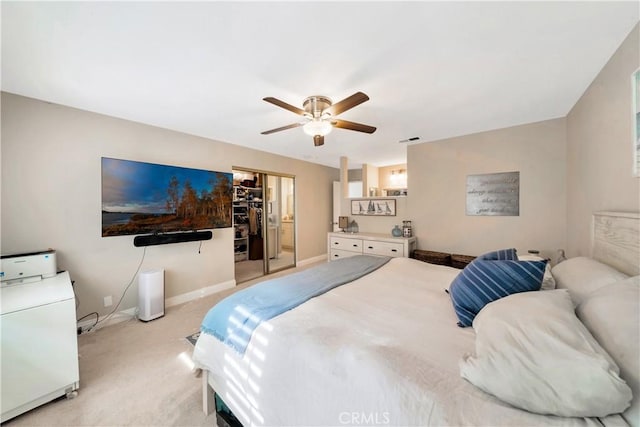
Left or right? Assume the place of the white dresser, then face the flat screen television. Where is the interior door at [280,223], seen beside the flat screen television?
right

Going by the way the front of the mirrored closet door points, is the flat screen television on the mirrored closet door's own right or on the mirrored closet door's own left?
on the mirrored closet door's own right

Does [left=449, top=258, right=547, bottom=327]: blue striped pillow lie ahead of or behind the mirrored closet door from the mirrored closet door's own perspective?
ahead

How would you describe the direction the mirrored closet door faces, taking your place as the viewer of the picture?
facing the viewer and to the right of the viewer

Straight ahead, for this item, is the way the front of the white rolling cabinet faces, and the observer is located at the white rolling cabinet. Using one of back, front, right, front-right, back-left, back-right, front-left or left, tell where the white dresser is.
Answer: front-left

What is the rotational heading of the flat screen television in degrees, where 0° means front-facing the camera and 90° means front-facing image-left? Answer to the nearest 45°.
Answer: approximately 315°

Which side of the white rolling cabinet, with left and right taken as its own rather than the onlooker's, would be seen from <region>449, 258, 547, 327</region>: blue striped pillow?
front

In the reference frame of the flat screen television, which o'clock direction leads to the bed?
The bed is roughly at 1 o'clock from the flat screen television.
